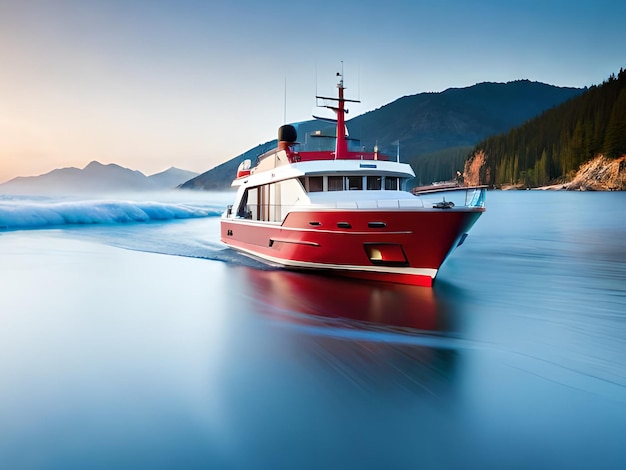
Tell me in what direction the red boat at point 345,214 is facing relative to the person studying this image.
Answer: facing the viewer and to the right of the viewer

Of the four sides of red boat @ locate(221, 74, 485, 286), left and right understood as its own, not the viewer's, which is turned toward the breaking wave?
back
